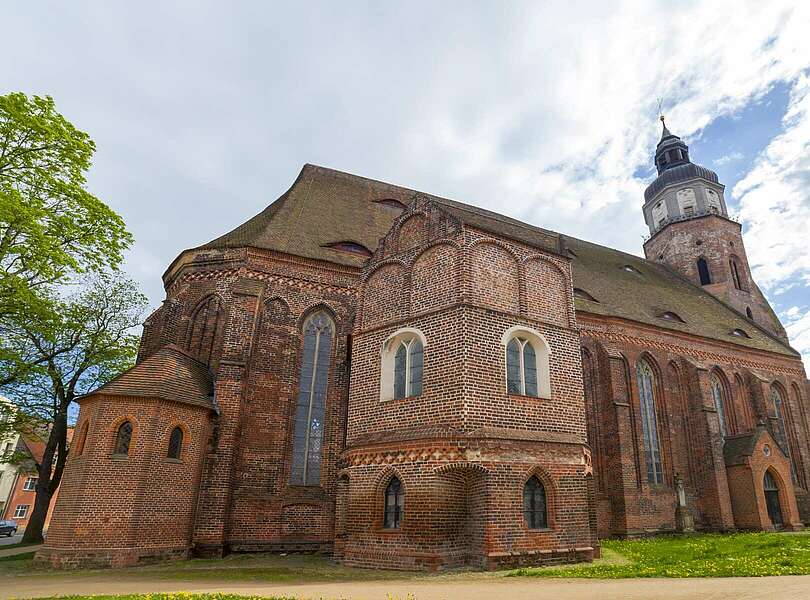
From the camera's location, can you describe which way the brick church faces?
facing away from the viewer and to the right of the viewer

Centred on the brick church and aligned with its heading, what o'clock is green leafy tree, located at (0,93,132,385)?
The green leafy tree is roughly at 7 o'clock from the brick church.
